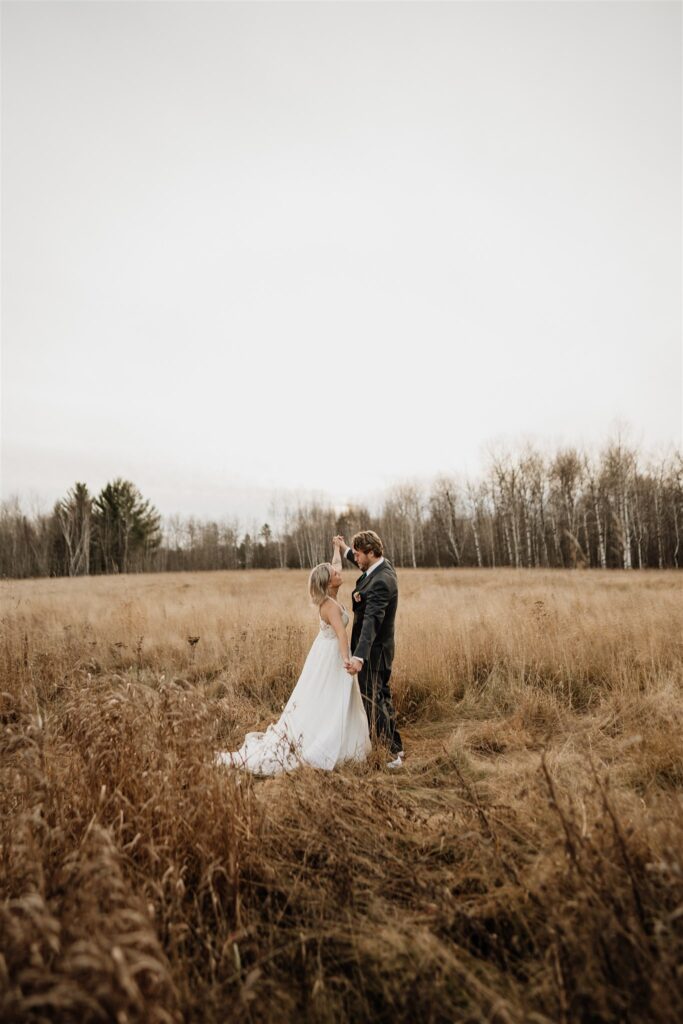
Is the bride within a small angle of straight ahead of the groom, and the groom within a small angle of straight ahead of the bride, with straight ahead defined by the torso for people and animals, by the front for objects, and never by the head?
yes

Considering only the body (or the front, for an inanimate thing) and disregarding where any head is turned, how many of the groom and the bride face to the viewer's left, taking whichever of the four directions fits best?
1

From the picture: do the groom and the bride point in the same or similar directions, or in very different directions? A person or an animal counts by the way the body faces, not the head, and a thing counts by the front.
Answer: very different directions

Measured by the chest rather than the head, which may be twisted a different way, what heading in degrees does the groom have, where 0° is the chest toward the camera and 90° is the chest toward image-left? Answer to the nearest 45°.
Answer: approximately 90°

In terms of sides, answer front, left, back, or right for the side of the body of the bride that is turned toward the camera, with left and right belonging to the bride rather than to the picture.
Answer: right
